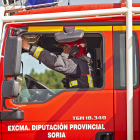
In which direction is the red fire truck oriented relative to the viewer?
to the viewer's left

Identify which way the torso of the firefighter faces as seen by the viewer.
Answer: to the viewer's left
